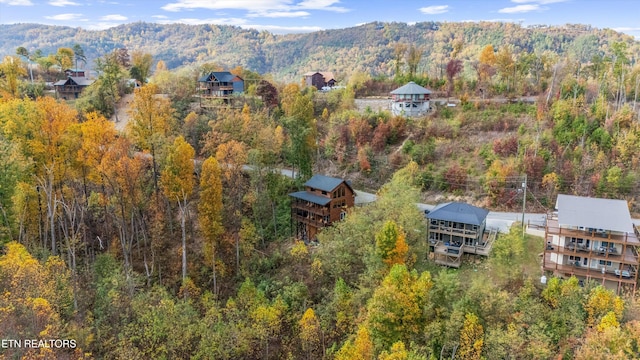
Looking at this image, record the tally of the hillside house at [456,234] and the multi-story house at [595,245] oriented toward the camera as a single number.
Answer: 2

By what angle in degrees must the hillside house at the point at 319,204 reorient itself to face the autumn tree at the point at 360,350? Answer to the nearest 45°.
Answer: approximately 45° to its left

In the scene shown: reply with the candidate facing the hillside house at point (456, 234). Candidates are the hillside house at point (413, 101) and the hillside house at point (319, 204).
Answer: the hillside house at point (413, 101)

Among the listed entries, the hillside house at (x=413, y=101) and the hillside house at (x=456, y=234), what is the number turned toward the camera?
2

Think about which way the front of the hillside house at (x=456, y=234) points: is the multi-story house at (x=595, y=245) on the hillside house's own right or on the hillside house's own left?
on the hillside house's own left

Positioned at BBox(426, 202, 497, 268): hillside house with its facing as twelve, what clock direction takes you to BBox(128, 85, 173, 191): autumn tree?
The autumn tree is roughly at 3 o'clock from the hillside house.

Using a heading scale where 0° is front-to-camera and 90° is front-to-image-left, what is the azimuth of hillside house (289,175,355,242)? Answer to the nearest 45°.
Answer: approximately 45°
